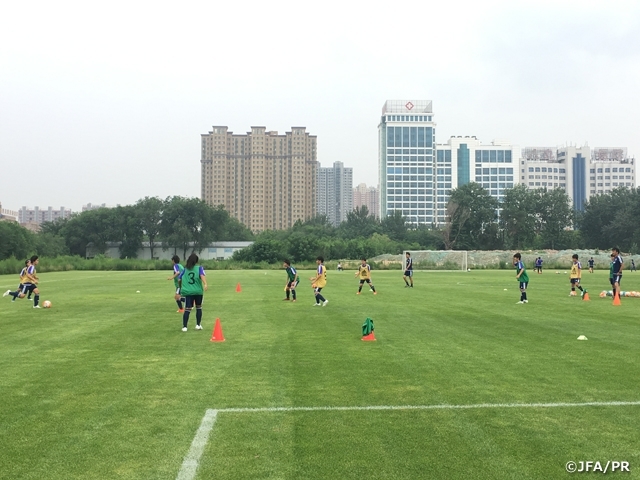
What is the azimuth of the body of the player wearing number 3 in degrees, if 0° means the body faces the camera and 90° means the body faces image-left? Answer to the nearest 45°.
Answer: approximately 180°

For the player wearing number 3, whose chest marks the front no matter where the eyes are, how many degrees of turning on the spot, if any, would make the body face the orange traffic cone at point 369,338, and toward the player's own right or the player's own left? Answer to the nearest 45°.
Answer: approximately 135° to the player's own right

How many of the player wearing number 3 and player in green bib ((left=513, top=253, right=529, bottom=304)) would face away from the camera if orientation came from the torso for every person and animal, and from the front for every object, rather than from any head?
1

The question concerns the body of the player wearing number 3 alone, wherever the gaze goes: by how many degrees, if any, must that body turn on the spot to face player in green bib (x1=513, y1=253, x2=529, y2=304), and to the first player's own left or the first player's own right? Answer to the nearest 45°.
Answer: approximately 45° to the first player's own right

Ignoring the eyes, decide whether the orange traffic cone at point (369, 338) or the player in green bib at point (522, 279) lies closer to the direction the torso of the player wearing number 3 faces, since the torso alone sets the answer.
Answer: the player in green bib
